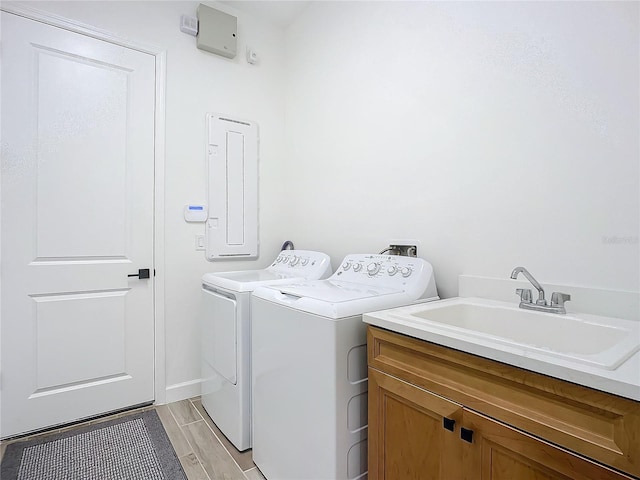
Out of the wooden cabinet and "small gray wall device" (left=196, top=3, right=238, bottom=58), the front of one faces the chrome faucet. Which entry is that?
the small gray wall device

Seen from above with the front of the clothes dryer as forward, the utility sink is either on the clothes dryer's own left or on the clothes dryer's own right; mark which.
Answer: on the clothes dryer's own left

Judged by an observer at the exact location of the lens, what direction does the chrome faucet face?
facing the viewer and to the left of the viewer

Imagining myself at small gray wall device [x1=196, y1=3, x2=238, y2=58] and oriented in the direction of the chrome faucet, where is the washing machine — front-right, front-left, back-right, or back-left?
front-right

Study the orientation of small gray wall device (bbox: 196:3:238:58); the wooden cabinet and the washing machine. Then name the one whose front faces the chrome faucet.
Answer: the small gray wall device

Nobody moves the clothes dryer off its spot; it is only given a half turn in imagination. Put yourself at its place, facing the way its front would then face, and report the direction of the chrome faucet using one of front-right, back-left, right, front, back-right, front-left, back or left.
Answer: right

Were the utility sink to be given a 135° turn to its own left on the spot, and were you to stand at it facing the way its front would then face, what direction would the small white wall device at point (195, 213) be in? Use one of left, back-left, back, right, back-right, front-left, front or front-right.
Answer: back

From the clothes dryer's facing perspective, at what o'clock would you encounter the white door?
The white door is roughly at 2 o'clock from the clothes dryer.

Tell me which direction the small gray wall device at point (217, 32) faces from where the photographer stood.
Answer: facing the viewer and to the right of the viewer

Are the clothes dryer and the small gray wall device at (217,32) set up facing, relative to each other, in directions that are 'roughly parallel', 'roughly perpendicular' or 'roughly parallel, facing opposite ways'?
roughly perpendicular

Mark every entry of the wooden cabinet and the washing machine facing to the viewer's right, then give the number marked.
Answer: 0
